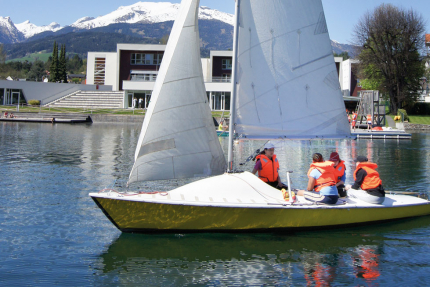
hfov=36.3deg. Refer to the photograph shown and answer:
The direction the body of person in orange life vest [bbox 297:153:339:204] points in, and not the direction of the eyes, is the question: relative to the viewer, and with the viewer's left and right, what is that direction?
facing away from the viewer and to the left of the viewer

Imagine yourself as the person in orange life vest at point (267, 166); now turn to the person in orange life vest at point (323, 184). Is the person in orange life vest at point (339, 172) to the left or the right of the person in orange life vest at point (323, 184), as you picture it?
left

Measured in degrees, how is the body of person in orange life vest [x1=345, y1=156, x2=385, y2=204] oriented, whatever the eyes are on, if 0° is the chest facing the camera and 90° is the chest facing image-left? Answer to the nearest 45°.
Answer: approximately 135°

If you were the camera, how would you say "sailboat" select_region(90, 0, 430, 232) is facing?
facing to the left of the viewer

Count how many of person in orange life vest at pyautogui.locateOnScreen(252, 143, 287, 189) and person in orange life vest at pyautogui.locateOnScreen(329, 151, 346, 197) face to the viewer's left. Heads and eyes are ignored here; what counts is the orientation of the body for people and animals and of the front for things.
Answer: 1

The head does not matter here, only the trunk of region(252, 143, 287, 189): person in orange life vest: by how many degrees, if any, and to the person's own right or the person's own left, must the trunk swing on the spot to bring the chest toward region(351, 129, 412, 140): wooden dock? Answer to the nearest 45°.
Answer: approximately 135° to the person's own left

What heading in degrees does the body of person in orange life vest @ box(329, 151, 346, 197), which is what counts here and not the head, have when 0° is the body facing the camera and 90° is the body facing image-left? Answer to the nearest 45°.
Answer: approximately 90°
